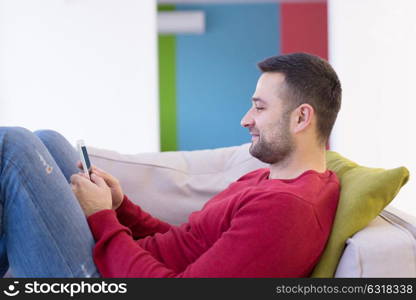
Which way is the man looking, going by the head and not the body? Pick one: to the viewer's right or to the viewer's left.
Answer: to the viewer's left

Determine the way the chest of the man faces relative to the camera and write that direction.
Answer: to the viewer's left

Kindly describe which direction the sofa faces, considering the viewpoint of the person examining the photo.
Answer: facing the viewer
